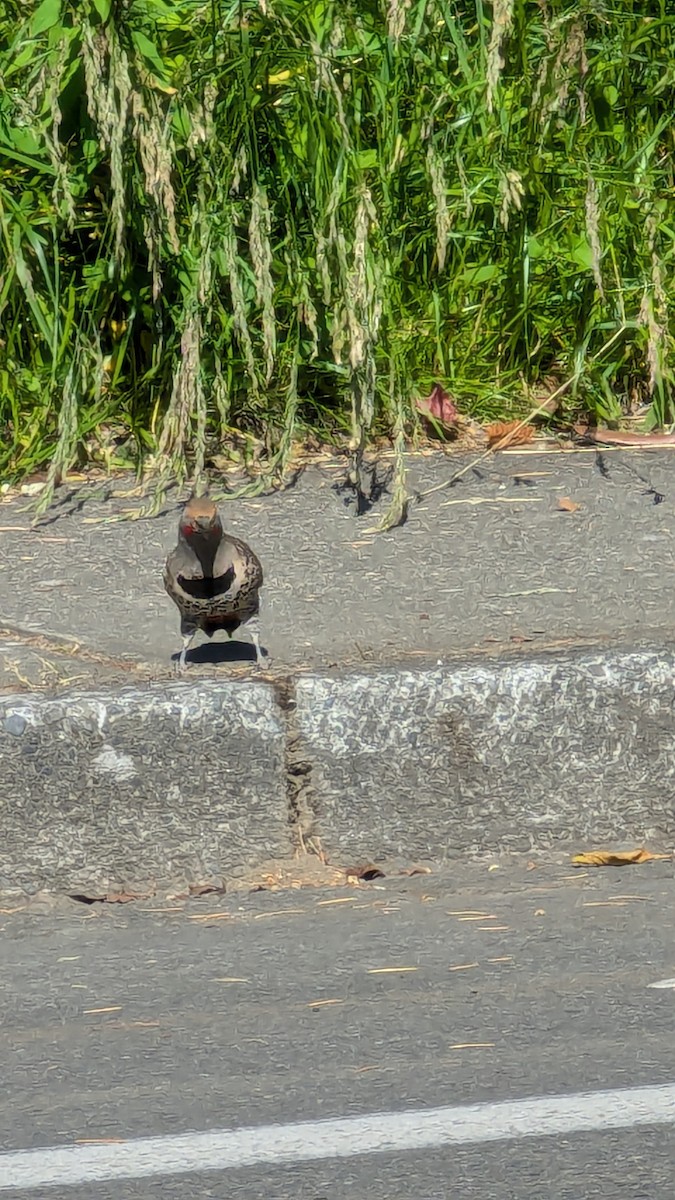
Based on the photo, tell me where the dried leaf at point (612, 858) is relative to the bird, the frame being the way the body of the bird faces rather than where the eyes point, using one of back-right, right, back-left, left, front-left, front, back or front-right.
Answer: front-left

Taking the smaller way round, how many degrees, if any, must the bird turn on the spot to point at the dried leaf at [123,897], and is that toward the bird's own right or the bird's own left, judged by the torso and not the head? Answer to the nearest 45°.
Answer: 0° — it already faces it

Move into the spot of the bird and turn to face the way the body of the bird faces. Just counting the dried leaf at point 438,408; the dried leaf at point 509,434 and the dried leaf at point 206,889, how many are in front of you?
1

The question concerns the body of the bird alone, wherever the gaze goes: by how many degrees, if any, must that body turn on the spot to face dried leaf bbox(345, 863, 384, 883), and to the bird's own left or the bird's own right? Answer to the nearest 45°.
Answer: approximately 45° to the bird's own left

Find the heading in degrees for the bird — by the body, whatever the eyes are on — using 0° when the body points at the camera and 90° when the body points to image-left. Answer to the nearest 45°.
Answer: approximately 0°

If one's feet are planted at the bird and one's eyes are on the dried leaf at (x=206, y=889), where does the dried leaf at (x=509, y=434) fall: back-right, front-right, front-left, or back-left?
back-left

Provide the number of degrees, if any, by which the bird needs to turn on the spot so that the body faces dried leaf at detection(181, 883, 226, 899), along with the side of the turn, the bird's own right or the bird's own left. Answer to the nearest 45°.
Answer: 0° — it already faces it

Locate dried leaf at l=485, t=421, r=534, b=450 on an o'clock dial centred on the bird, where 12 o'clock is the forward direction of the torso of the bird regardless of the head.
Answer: The dried leaf is roughly at 7 o'clock from the bird.
